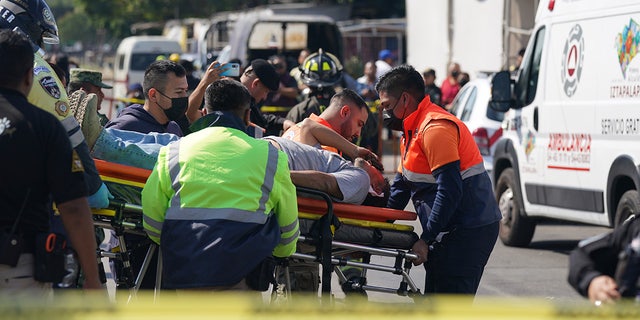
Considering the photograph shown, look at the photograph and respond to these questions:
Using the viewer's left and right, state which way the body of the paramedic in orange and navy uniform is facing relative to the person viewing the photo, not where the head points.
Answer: facing to the left of the viewer

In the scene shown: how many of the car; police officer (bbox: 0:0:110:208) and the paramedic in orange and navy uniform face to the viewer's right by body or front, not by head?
1

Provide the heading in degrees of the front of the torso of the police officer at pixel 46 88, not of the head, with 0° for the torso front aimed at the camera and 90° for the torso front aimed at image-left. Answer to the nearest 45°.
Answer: approximately 270°

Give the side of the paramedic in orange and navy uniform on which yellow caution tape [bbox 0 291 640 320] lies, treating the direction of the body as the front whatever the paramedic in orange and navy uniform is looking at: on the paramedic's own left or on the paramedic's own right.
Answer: on the paramedic's own left

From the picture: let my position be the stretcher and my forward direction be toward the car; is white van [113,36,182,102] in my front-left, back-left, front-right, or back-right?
front-left

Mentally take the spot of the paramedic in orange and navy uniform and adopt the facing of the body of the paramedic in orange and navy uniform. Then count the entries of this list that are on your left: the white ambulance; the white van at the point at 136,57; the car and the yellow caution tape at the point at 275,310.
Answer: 1

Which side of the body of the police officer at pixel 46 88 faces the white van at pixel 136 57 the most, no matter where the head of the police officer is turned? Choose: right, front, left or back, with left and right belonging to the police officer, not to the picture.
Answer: left

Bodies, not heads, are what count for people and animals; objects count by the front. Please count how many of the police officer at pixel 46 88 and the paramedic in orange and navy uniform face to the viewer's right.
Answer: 1

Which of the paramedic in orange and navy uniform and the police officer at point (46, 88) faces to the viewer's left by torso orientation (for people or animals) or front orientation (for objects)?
the paramedic in orange and navy uniform

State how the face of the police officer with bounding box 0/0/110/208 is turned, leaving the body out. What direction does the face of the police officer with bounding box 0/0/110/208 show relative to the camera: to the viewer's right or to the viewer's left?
to the viewer's right

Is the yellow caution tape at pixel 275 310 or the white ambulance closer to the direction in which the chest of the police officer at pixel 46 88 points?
the white ambulance
